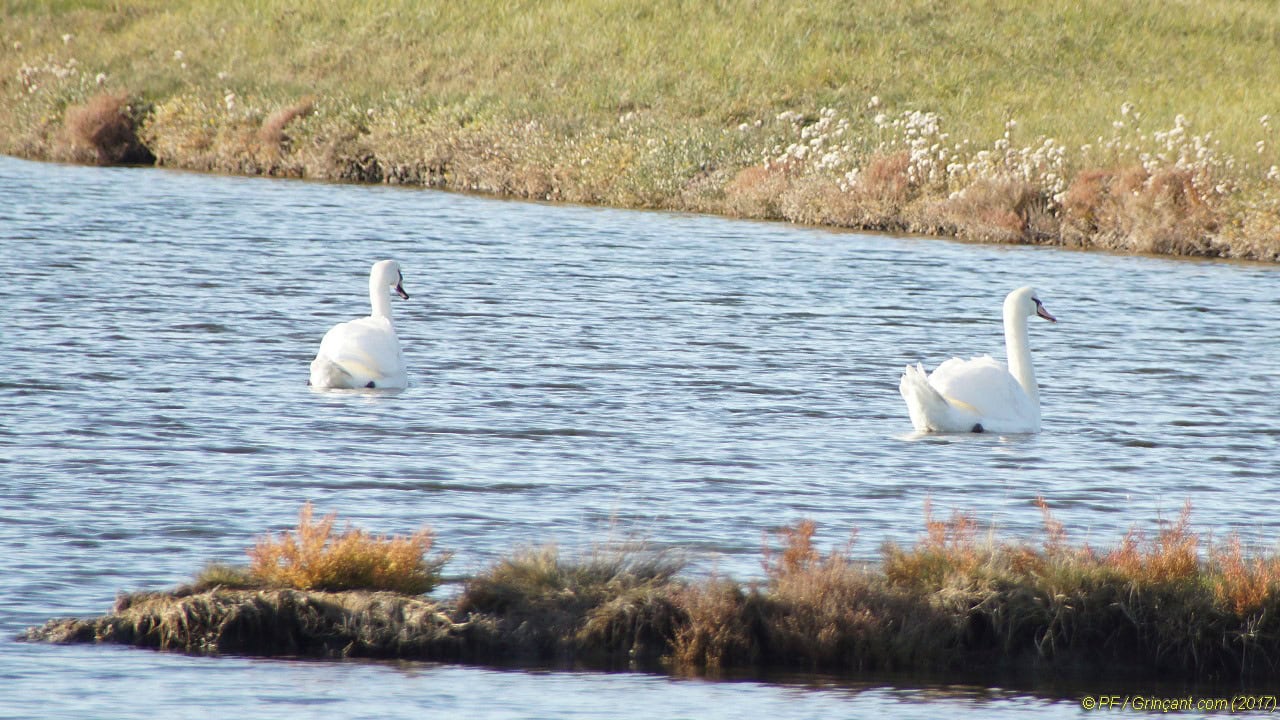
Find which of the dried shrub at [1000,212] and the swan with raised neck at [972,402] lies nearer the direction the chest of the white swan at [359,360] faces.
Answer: the dried shrub

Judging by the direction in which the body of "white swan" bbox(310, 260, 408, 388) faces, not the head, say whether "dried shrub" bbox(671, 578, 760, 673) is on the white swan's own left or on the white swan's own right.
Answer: on the white swan's own right

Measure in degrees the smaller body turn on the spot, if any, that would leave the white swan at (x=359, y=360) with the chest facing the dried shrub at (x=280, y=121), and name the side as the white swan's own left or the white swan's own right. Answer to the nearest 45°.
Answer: approximately 45° to the white swan's own left

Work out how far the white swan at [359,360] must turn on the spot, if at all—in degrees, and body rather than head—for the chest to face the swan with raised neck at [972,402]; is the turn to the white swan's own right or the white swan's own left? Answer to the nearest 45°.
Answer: approximately 90° to the white swan's own right

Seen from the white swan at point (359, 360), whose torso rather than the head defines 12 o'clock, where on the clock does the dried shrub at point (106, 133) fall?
The dried shrub is roughly at 10 o'clock from the white swan.

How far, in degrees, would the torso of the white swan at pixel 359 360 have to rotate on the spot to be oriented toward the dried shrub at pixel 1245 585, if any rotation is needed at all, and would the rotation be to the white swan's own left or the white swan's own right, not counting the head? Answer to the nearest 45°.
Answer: approximately 90° to the white swan's own right

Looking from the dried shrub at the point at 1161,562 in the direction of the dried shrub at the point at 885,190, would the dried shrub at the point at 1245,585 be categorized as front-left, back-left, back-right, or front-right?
back-right

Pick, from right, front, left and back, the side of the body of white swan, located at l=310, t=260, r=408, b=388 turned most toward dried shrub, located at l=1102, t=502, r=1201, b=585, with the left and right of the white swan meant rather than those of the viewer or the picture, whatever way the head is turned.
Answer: right

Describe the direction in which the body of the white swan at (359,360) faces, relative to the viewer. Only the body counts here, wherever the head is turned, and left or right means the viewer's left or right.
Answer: facing away from the viewer and to the right of the viewer

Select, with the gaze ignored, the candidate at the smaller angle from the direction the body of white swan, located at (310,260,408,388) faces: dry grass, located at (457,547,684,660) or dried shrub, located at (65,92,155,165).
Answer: the dried shrub
